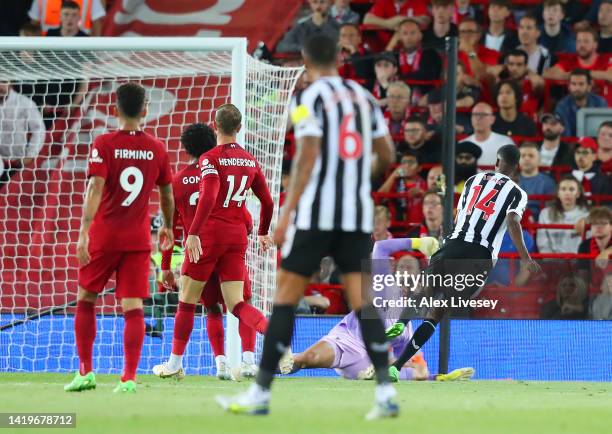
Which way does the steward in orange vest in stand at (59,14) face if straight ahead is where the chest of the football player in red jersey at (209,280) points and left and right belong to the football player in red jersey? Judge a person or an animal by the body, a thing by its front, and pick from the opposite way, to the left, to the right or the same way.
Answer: the opposite way

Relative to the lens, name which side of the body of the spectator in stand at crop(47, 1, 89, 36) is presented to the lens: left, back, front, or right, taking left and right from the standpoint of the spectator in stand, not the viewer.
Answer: front

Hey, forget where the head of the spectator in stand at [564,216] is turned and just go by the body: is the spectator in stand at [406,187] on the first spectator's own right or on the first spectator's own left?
on the first spectator's own right

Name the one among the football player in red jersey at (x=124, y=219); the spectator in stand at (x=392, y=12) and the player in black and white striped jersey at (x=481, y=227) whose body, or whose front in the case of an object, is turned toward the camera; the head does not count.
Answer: the spectator in stand

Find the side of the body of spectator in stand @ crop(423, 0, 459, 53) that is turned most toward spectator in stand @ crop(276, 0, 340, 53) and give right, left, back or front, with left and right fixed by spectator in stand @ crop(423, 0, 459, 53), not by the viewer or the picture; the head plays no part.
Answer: right

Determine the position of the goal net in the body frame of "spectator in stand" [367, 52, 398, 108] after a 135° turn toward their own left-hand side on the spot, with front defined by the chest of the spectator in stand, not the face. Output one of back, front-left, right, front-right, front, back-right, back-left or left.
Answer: back

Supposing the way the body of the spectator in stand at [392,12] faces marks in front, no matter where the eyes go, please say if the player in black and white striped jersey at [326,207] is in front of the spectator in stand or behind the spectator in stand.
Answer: in front

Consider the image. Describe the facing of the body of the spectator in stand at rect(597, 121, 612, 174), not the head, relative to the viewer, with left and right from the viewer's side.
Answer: facing the viewer

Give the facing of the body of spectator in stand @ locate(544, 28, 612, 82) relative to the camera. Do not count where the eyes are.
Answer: toward the camera
